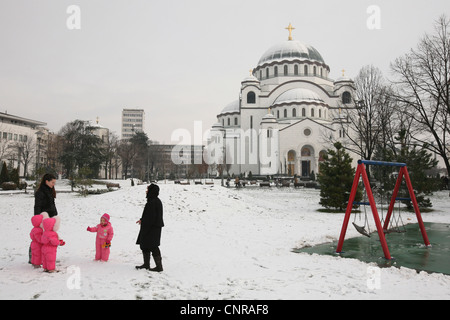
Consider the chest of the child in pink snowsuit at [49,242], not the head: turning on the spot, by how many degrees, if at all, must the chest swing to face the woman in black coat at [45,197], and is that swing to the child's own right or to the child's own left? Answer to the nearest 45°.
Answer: approximately 45° to the child's own left

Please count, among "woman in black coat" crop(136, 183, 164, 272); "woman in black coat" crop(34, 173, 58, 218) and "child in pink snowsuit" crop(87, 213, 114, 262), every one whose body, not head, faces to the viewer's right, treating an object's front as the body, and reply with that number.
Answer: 1

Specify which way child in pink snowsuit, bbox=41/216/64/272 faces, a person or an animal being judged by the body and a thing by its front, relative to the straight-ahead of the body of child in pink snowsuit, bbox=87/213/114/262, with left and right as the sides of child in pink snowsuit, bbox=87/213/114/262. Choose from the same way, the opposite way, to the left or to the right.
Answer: the opposite way

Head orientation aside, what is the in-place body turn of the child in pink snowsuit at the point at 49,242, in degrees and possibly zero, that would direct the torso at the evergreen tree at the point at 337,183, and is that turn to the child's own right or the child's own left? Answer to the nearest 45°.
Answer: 0° — they already face it

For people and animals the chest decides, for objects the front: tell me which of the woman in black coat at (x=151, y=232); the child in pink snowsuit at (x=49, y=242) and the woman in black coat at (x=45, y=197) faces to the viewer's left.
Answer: the woman in black coat at (x=151, y=232)

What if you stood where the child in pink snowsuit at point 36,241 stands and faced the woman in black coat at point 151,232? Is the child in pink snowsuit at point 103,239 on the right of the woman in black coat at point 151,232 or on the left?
left

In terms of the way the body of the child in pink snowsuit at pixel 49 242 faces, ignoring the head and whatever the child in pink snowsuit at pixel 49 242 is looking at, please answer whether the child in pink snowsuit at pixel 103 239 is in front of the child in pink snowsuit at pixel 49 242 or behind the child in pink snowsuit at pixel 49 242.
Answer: in front

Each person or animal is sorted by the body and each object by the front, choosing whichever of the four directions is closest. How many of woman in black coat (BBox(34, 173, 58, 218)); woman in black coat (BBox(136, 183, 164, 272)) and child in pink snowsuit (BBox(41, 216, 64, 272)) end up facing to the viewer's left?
1

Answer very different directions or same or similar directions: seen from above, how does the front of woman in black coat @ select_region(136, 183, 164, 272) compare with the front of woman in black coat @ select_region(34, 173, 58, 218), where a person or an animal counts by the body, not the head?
very different directions

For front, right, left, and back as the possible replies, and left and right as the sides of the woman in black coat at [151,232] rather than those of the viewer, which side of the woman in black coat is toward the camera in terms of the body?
left

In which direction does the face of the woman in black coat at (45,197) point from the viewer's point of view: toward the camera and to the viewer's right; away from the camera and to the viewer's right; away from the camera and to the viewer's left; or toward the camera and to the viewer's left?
toward the camera and to the viewer's right

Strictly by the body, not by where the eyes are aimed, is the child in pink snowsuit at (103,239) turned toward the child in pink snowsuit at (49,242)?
yes
